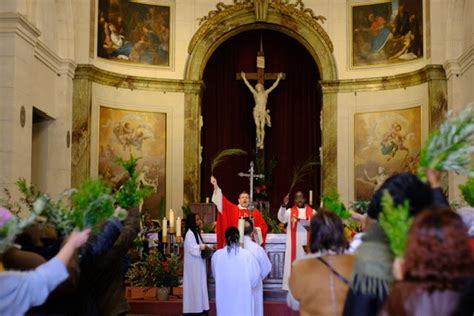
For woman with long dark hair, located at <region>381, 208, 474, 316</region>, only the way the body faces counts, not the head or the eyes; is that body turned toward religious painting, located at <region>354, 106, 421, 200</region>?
yes

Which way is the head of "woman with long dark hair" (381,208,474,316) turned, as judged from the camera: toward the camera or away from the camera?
away from the camera

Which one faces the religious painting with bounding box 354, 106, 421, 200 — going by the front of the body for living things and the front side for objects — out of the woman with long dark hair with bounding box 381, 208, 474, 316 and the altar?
the woman with long dark hair

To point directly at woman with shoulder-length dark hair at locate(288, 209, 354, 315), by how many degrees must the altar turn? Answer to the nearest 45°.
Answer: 0° — it already faces them

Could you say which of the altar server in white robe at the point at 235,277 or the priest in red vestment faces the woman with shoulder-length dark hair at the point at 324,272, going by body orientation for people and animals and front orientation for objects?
the priest in red vestment

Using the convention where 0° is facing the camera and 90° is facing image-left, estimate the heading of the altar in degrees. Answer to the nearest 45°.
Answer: approximately 0°

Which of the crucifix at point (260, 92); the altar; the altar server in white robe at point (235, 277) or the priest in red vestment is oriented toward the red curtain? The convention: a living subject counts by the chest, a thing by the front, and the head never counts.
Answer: the altar server in white robe

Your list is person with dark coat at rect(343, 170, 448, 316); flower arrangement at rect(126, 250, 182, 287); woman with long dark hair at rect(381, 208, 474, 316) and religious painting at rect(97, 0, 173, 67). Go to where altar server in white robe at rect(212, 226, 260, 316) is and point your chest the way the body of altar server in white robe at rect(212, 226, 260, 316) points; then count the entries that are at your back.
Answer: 2

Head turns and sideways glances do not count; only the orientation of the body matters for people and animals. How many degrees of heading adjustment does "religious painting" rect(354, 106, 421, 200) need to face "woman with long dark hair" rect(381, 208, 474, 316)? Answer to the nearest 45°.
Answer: approximately 45° to its left

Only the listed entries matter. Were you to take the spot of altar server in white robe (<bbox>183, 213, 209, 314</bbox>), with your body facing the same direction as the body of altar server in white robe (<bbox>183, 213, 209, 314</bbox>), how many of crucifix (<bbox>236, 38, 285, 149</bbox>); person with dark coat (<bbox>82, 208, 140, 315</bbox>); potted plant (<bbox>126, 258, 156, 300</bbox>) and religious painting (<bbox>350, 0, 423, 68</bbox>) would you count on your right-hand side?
1

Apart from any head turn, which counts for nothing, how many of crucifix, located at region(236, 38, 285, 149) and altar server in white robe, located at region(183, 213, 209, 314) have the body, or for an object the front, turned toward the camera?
1

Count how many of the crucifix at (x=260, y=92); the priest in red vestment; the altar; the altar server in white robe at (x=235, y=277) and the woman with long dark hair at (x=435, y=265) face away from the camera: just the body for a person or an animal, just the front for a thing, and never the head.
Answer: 2

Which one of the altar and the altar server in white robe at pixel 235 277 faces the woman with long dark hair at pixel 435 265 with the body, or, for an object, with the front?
the altar

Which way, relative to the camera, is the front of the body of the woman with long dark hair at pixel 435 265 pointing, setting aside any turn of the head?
away from the camera

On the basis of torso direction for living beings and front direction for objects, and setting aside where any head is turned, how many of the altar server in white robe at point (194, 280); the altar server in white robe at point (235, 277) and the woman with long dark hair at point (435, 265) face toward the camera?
0

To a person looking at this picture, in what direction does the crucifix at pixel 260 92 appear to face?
facing the viewer

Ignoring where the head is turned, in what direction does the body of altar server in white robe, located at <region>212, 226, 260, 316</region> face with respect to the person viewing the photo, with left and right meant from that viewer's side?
facing away from the viewer
